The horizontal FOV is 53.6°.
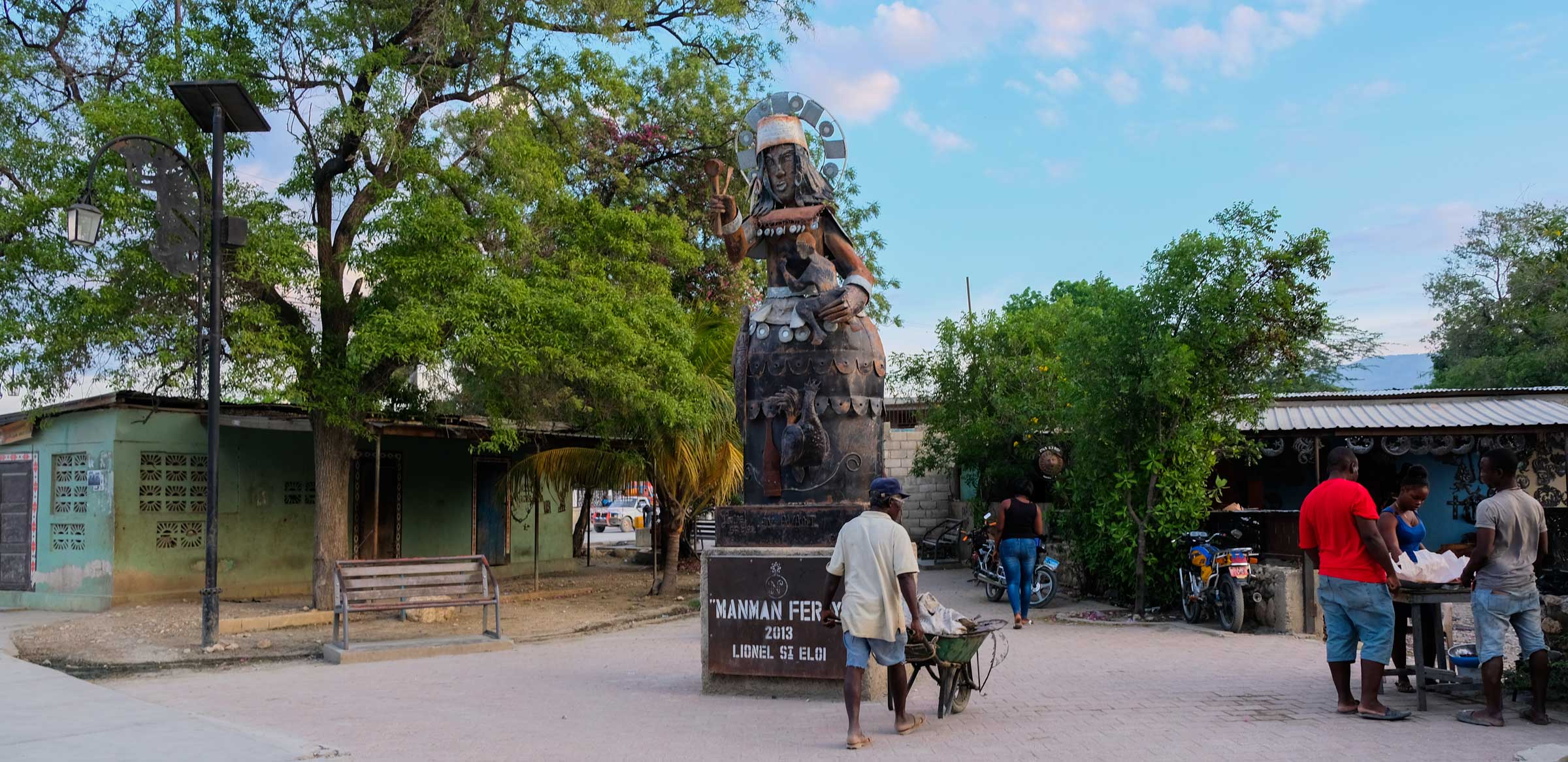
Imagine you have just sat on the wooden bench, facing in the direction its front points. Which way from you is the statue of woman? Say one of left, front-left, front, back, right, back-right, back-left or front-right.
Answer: front-left

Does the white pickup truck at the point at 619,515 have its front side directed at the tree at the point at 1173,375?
no

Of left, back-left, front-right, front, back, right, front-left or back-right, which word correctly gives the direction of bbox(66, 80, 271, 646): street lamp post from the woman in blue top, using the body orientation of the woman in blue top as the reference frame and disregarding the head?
back-right

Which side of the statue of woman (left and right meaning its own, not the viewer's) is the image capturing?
front

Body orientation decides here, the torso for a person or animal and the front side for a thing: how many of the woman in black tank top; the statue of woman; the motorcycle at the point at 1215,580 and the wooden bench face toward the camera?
2

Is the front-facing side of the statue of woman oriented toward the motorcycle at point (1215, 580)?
no

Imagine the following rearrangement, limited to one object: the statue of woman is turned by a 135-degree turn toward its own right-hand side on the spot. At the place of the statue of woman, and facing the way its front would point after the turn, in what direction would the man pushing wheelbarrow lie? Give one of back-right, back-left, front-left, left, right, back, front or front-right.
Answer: back-left

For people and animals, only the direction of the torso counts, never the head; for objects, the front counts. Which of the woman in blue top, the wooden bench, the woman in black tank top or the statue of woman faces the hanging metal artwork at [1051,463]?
the woman in black tank top

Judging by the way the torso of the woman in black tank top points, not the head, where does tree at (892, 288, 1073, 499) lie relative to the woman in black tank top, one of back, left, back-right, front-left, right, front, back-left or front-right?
front

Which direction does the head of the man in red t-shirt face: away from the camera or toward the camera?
away from the camera

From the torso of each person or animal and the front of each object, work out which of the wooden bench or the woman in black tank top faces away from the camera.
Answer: the woman in black tank top

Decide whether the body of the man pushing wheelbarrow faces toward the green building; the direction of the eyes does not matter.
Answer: no

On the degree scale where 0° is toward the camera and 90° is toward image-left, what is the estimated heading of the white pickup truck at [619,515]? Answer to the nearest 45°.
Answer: approximately 45°

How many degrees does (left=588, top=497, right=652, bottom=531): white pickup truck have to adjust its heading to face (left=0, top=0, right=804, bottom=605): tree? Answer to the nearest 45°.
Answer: approximately 45° to its left
